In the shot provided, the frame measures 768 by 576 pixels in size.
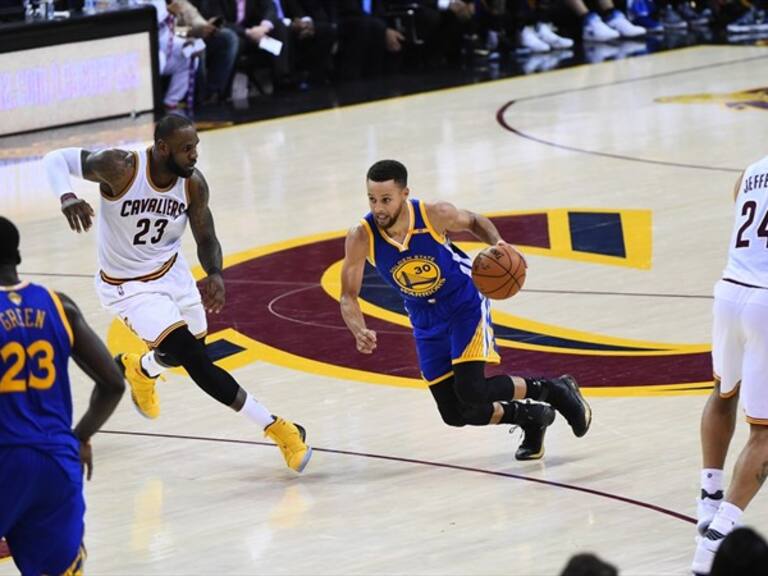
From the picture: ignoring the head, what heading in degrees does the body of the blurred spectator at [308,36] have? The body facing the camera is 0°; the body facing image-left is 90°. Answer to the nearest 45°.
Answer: approximately 0°

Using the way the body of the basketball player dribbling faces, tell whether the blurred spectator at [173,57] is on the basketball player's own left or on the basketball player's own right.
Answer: on the basketball player's own right

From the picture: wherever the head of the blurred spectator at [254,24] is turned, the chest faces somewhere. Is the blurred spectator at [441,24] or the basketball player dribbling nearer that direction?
the basketball player dribbling

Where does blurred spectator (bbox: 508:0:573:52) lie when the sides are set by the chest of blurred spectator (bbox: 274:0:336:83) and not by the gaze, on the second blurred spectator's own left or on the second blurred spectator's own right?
on the second blurred spectator's own left

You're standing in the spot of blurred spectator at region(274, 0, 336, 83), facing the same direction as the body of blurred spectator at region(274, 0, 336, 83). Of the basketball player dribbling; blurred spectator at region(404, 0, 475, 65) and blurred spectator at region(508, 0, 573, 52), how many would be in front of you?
1

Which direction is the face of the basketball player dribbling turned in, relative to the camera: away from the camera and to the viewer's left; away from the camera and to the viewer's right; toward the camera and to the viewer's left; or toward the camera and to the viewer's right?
toward the camera and to the viewer's left

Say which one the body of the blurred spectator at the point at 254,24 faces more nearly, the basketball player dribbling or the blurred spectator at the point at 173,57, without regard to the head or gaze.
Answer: the basketball player dribbling

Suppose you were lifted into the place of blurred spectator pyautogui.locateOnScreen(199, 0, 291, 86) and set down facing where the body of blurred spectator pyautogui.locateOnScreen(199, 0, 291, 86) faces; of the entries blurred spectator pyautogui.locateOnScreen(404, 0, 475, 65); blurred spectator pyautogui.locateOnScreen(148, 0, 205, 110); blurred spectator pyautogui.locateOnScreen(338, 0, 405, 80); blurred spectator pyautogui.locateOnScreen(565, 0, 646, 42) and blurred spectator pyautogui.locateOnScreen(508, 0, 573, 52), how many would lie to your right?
1

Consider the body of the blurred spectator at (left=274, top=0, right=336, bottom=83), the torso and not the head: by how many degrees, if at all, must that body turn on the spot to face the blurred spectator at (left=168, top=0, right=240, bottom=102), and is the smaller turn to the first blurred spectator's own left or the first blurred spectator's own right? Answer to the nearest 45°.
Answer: approximately 45° to the first blurred spectator's own right

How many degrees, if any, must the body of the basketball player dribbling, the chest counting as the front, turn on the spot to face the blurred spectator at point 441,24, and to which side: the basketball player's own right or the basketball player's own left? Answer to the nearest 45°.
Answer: approximately 135° to the basketball player's own right

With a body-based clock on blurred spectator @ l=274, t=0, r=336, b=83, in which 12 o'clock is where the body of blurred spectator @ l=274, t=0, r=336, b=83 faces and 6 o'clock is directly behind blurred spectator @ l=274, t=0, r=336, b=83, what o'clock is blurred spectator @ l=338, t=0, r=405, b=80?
blurred spectator @ l=338, t=0, r=405, b=80 is roughly at 8 o'clock from blurred spectator @ l=274, t=0, r=336, b=83.

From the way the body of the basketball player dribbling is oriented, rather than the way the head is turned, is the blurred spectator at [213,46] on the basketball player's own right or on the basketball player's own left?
on the basketball player's own right

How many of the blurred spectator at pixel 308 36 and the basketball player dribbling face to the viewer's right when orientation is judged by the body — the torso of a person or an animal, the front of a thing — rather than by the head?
0

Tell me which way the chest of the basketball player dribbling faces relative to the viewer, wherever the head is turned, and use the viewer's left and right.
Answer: facing the viewer and to the left of the viewer

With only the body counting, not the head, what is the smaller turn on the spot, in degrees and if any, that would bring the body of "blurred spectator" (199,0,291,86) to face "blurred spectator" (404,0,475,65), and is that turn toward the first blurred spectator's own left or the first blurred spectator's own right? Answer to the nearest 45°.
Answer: approximately 90° to the first blurred spectator's own left

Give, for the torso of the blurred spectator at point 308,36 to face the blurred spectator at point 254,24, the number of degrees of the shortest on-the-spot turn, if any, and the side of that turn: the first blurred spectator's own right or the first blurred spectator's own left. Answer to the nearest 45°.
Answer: approximately 45° to the first blurred spectator's own right

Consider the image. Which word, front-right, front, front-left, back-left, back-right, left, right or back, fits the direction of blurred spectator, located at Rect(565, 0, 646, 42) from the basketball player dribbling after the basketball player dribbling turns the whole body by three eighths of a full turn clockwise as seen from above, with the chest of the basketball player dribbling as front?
front

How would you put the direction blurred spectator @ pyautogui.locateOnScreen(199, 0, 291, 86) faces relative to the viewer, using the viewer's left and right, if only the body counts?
facing the viewer and to the right of the viewer
